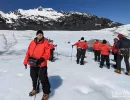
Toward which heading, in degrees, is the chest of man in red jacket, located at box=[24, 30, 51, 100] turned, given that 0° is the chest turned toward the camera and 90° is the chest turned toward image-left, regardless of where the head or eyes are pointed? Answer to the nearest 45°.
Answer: approximately 45°
